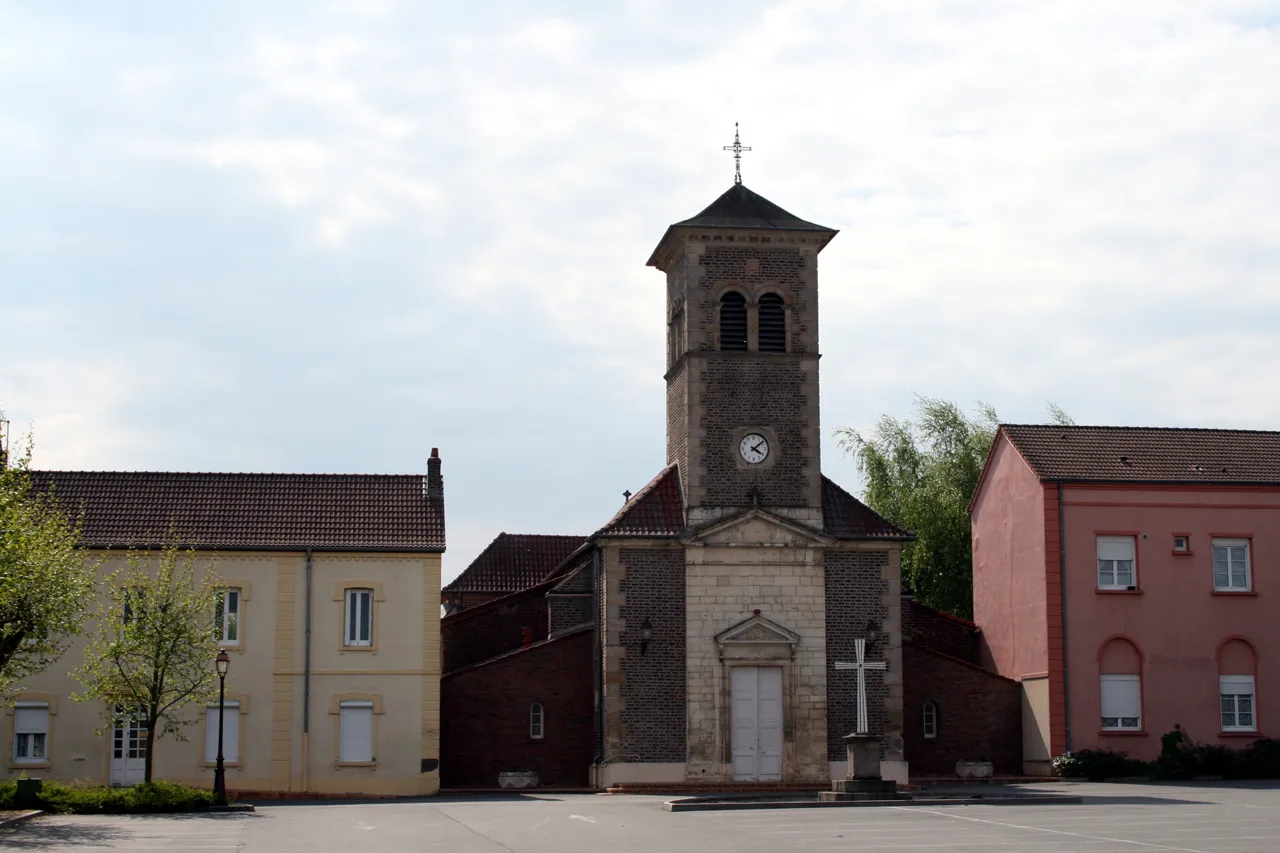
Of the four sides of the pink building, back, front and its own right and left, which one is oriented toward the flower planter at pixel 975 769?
right

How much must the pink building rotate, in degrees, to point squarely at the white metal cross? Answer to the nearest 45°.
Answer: approximately 45° to its right

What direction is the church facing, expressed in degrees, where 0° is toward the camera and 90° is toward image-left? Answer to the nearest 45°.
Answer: approximately 0°

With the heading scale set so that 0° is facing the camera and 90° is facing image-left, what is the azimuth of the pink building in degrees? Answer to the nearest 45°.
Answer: approximately 0°

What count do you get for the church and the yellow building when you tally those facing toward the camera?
2

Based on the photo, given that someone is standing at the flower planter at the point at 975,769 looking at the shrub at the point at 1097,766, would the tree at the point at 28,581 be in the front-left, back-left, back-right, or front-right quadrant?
back-right

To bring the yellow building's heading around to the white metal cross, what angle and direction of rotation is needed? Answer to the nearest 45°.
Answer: approximately 90° to its left

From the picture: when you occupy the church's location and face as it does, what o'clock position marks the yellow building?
The yellow building is roughly at 3 o'clock from the church.

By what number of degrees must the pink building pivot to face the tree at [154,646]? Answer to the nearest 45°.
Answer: approximately 45° to its right

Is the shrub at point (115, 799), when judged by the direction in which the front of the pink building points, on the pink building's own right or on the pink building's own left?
on the pink building's own right
